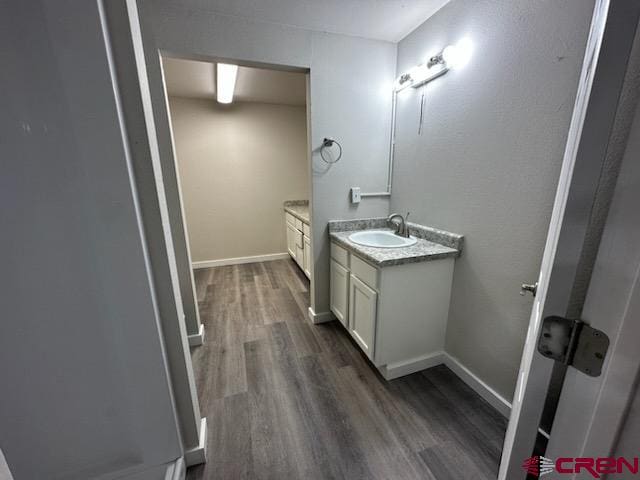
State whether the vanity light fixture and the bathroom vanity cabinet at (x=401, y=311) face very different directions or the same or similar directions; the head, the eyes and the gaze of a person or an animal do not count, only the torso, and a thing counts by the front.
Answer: same or similar directions

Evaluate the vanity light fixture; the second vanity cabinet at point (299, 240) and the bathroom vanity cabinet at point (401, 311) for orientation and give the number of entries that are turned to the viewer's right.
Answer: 0

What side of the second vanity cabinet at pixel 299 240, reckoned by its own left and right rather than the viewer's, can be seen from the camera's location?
left

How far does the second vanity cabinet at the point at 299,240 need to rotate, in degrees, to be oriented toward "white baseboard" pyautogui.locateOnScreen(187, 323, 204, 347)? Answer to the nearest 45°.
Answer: approximately 45° to its left

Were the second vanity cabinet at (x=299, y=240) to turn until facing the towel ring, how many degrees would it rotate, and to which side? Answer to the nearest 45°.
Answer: approximately 90° to its left

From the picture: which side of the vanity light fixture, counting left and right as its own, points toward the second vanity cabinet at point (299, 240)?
right

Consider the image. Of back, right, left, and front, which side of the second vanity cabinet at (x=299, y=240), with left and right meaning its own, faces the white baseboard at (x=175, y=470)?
left

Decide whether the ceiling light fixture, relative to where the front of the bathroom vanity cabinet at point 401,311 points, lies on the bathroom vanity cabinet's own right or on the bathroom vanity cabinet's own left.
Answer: on the bathroom vanity cabinet's own right

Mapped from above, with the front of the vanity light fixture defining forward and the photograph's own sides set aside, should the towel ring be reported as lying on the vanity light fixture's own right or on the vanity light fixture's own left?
on the vanity light fixture's own right

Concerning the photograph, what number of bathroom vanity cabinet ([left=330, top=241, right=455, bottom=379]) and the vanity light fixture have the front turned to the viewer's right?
0

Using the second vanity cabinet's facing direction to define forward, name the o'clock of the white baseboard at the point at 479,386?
The white baseboard is roughly at 8 o'clock from the second vanity cabinet.

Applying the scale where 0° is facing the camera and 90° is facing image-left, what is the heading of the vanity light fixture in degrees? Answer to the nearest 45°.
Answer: approximately 45°

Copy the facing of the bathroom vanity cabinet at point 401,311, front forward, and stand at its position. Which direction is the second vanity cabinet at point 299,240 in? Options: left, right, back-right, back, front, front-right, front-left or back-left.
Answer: right

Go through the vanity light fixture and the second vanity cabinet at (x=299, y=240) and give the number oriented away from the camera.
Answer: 0

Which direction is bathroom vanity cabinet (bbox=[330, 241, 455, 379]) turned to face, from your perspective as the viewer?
facing the viewer and to the left of the viewer
